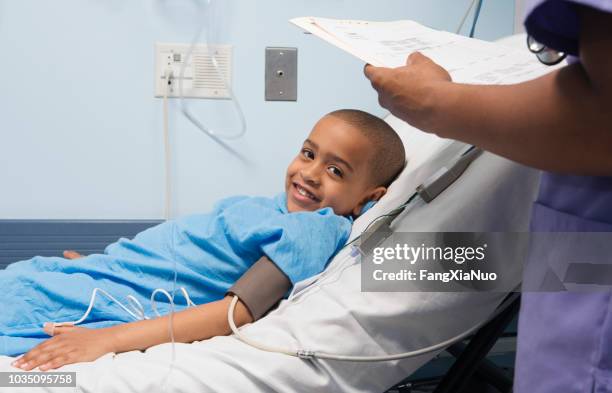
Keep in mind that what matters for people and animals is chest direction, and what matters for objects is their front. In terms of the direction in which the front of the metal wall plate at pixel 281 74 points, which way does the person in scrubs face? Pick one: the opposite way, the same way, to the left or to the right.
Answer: to the right

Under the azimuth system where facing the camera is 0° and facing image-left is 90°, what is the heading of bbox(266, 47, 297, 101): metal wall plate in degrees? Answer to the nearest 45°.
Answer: approximately 0°

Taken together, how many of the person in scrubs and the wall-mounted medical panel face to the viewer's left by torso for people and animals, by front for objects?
1

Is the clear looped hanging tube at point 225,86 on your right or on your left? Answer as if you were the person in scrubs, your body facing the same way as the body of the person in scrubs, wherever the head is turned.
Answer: on your right

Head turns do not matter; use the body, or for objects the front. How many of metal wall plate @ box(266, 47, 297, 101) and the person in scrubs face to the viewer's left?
1

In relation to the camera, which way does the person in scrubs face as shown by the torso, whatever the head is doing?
to the viewer's left

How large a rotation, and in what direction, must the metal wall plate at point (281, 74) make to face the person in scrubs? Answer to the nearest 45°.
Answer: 0° — it already faces them
